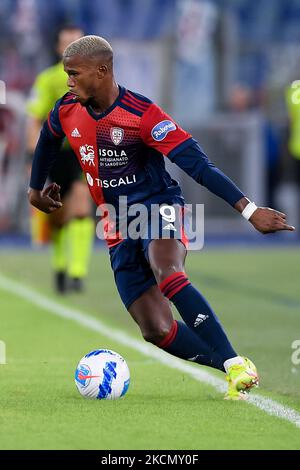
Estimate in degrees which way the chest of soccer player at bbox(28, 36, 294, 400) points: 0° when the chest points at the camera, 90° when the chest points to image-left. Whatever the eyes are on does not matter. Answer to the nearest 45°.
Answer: approximately 45°

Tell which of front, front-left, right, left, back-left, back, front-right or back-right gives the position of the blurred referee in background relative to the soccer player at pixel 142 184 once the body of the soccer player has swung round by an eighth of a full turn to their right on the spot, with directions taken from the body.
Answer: right
